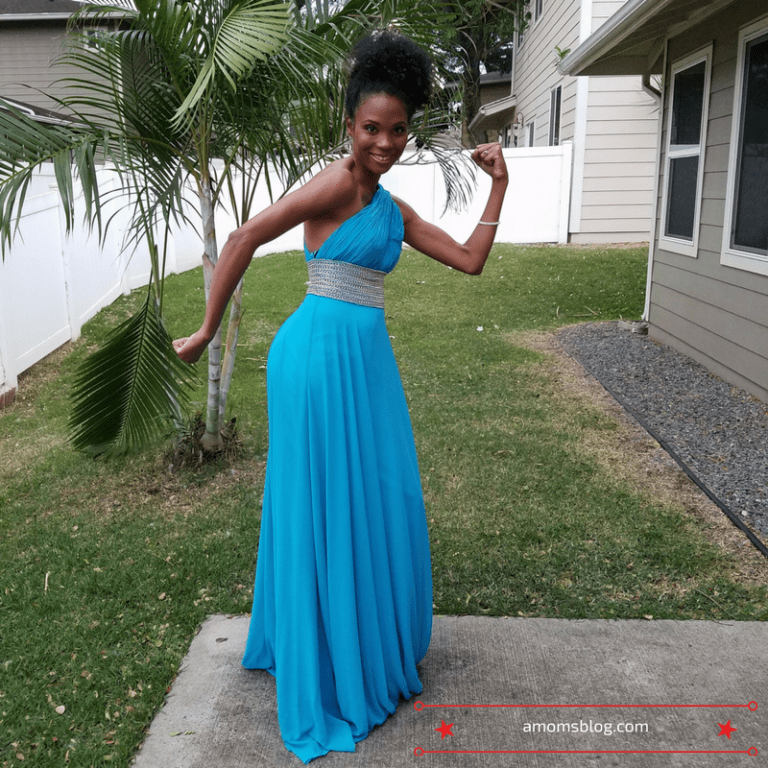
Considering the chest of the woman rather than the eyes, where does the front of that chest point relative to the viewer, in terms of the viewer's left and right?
facing the viewer and to the right of the viewer

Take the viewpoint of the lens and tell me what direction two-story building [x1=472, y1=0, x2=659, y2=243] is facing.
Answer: facing to the left of the viewer

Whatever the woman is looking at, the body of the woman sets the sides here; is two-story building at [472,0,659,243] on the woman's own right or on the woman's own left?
on the woman's own left

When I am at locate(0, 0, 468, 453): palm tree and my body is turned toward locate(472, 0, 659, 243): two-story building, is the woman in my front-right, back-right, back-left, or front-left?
back-right
